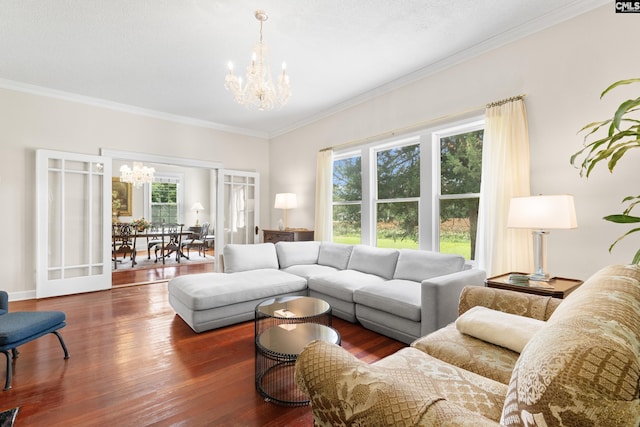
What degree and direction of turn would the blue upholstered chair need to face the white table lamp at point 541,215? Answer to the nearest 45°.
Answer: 0° — it already faces it

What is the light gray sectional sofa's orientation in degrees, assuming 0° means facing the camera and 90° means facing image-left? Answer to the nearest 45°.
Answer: approximately 45°

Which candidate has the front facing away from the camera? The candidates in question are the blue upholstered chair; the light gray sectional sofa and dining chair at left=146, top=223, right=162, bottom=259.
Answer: the dining chair

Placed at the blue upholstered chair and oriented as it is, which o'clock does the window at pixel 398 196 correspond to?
The window is roughly at 11 o'clock from the blue upholstered chair.

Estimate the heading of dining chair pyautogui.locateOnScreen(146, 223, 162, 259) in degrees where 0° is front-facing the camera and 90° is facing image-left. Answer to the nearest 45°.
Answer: approximately 180°

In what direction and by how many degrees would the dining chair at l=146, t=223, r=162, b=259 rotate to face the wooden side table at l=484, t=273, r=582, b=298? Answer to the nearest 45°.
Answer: approximately 180°

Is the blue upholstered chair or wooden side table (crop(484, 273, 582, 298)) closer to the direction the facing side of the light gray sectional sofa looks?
the blue upholstered chair

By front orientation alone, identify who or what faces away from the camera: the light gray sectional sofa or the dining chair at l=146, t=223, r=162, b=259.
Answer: the dining chair

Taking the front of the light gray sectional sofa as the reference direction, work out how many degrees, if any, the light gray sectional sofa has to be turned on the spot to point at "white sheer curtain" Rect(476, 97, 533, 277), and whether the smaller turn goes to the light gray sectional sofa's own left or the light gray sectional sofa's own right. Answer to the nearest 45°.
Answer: approximately 135° to the light gray sectional sofa's own left
